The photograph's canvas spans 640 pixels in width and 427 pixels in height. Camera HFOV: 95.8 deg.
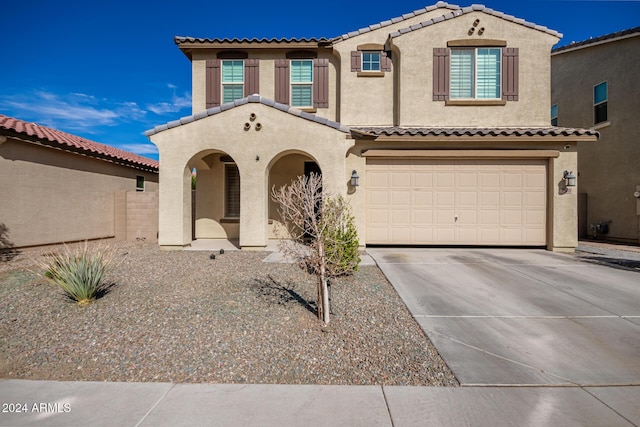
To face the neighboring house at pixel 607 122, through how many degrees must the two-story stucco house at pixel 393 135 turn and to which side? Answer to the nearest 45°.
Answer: approximately 135° to its left

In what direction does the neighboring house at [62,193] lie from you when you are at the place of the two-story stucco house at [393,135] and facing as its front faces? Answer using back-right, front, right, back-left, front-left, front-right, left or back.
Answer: right

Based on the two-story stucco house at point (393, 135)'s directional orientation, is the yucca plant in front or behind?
in front

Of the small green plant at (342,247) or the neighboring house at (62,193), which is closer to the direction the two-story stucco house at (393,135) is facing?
the small green plant

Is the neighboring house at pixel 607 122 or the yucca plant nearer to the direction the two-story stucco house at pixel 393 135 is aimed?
the yucca plant

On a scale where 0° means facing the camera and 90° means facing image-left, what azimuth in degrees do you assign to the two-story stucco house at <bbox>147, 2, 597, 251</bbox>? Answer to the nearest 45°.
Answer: approximately 0°

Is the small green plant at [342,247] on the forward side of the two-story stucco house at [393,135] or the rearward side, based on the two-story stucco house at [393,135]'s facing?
on the forward side

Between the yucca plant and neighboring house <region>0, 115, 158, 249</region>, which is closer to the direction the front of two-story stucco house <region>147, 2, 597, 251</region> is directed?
the yucca plant
